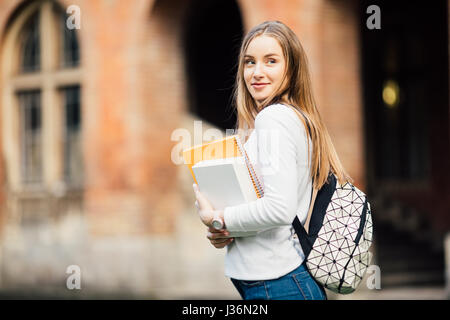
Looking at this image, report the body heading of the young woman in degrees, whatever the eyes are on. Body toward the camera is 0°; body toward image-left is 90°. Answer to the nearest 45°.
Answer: approximately 90°

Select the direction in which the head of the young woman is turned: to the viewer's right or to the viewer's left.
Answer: to the viewer's left
